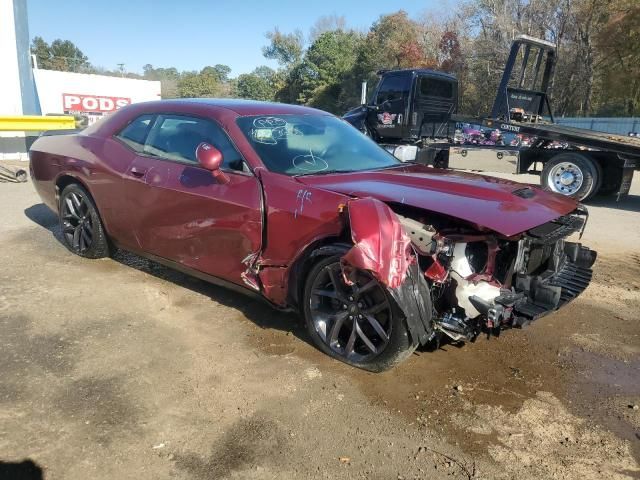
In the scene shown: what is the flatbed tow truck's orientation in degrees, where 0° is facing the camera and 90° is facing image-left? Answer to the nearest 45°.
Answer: approximately 135°

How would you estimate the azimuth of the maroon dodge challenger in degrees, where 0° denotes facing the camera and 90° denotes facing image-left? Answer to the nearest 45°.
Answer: approximately 315°

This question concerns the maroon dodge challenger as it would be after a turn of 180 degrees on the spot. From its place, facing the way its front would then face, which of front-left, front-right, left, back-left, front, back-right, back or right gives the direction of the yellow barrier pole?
front

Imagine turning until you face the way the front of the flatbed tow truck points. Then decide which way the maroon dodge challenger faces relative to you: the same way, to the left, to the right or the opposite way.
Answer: the opposite way

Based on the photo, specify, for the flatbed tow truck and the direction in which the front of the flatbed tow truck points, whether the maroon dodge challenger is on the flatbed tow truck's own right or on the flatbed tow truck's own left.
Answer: on the flatbed tow truck's own left

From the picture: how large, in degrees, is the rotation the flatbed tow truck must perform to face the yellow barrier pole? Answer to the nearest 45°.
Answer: approximately 45° to its left
